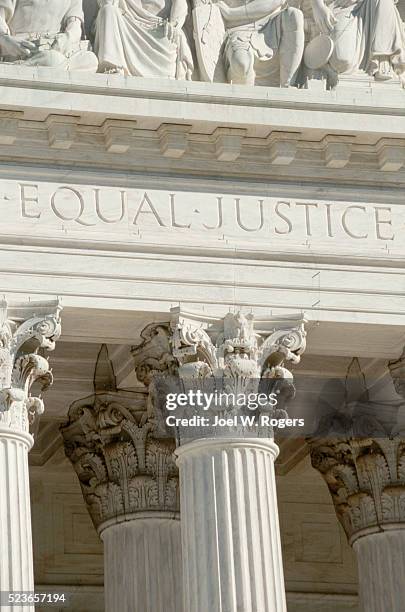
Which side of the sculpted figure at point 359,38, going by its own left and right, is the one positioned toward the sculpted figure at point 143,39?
right

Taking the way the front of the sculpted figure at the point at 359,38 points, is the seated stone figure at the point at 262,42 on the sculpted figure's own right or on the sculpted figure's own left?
on the sculpted figure's own right

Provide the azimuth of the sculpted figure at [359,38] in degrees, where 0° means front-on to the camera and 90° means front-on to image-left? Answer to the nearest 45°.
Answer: approximately 0°

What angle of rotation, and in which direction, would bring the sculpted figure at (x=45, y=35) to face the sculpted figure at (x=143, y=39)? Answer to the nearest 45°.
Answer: approximately 45° to its left

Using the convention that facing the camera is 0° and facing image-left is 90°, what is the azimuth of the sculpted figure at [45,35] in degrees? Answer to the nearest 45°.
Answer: approximately 315°
